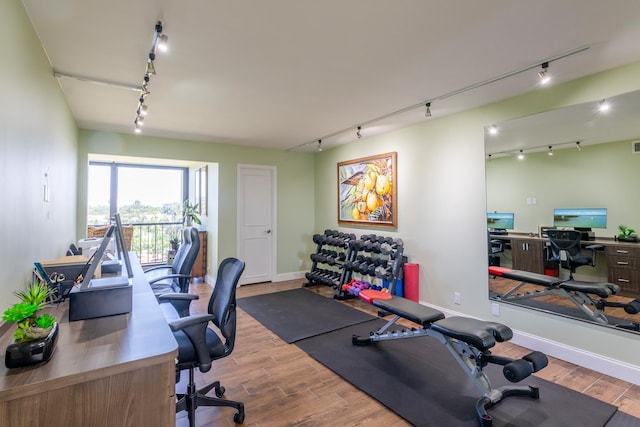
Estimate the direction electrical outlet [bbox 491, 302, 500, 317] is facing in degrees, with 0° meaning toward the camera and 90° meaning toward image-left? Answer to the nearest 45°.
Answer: approximately 45°

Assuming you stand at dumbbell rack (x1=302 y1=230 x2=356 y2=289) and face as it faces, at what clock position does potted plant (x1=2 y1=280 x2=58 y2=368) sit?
The potted plant is roughly at 11 o'clock from the dumbbell rack.

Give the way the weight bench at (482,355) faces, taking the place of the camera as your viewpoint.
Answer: facing the viewer and to the right of the viewer

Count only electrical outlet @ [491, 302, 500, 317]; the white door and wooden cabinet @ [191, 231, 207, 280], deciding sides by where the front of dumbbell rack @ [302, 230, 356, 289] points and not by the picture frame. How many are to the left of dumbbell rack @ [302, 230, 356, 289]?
1

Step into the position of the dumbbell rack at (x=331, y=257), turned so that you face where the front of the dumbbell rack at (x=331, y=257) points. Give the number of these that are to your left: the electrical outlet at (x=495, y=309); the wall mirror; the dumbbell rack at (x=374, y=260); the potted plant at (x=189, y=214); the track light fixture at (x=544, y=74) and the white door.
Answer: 4

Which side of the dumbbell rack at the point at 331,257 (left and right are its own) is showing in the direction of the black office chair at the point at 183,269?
front

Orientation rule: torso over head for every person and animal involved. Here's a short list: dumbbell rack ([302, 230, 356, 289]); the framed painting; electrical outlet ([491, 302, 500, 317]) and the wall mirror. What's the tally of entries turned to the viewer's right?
0

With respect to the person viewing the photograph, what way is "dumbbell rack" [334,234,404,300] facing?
facing the viewer and to the left of the viewer

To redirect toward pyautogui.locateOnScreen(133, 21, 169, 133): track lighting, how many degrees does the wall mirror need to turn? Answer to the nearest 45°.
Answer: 0° — it already faces it

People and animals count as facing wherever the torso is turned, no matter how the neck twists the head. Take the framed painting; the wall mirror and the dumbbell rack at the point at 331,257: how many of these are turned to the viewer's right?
0

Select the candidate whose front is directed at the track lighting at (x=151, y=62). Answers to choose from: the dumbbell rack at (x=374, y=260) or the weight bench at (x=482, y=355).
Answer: the dumbbell rack

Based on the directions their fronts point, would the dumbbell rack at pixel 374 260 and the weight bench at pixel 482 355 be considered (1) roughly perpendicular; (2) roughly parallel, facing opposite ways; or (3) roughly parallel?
roughly perpendicular

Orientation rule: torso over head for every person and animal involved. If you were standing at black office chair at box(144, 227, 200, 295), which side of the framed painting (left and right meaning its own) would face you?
front

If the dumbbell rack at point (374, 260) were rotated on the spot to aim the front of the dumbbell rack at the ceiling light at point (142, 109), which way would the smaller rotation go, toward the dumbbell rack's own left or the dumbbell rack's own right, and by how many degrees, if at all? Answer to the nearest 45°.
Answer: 0° — it already faces it

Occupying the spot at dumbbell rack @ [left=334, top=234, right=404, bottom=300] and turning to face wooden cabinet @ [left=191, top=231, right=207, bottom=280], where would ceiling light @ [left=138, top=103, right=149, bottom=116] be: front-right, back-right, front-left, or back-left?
front-left

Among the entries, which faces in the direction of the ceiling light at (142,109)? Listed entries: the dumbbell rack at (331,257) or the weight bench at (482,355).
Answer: the dumbbell rack

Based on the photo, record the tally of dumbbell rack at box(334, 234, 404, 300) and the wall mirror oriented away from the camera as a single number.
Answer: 0
